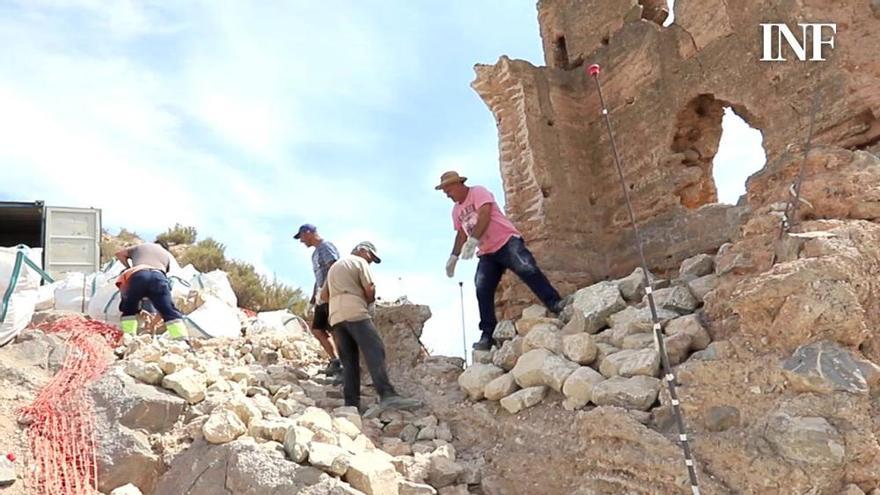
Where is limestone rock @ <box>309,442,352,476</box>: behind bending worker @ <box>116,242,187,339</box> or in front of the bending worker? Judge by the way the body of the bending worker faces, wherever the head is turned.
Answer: behind

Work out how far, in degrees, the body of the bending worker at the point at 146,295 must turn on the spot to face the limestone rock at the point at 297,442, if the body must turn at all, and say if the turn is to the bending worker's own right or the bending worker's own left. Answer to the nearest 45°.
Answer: approximately 180°

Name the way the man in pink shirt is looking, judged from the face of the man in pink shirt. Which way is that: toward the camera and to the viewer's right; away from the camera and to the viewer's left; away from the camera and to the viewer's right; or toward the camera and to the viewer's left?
toward the camera and to the viewer's left

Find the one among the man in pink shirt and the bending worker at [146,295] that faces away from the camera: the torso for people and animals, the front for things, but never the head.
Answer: the bending worker

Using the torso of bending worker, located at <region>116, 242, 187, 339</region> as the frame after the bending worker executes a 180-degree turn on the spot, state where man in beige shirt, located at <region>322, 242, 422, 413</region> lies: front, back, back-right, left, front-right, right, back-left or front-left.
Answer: front-left

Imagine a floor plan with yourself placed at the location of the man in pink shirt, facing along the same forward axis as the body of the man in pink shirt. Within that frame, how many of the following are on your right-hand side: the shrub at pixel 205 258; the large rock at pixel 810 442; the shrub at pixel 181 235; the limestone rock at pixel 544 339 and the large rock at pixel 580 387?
2

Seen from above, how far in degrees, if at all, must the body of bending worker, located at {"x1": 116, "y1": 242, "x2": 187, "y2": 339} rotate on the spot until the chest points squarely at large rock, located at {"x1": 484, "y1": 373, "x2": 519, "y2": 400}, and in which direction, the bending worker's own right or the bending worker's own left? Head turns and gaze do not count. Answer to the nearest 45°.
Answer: approximately 135° to the bending worker's own right

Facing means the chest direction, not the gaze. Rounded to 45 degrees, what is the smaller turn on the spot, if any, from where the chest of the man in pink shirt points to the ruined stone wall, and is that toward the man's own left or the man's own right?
approximately 180°

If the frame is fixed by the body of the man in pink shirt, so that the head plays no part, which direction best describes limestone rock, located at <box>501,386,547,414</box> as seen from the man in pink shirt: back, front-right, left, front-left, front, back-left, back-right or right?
front-left

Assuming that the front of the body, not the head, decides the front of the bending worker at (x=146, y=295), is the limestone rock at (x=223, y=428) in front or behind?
behind

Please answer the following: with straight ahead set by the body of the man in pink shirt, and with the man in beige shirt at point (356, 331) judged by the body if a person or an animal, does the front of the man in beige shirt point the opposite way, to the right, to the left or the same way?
the opposite way

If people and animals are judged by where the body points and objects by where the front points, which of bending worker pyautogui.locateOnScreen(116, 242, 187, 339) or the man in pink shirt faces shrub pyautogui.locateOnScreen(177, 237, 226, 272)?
the bending worker
